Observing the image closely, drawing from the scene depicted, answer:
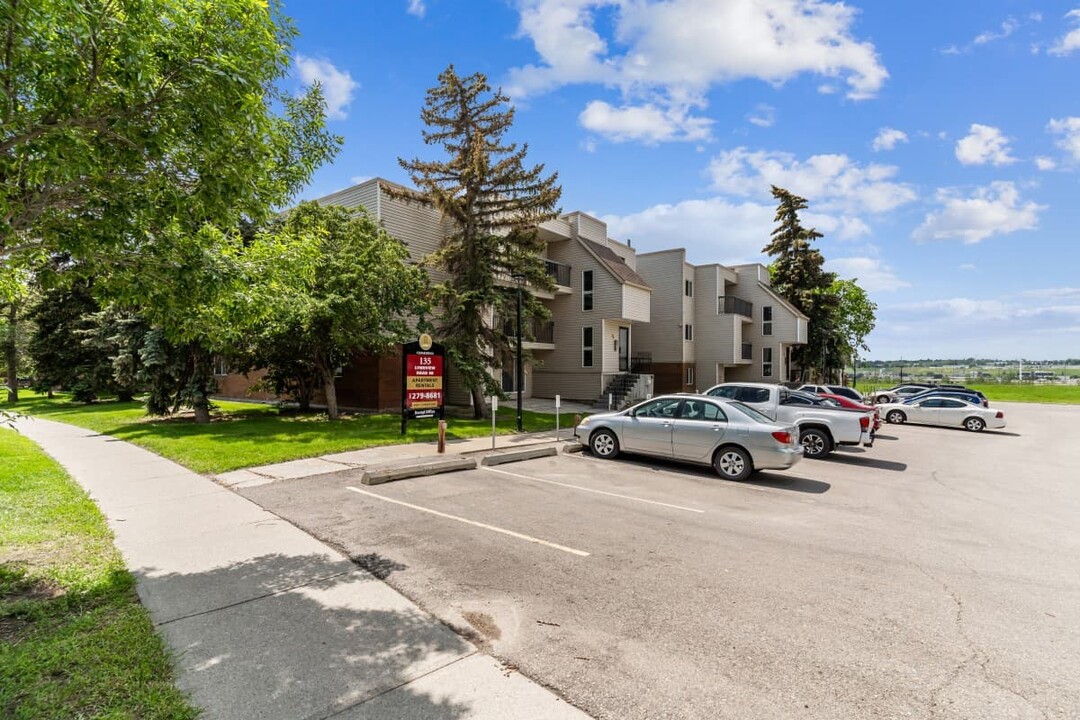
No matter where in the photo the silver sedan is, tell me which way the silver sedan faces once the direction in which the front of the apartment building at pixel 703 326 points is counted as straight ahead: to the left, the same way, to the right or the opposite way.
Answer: the opposite way

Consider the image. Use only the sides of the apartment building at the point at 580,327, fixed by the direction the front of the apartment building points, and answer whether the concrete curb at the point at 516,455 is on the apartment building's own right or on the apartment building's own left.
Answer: on the apartment building's own right

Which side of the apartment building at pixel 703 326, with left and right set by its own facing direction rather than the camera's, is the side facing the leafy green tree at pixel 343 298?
right

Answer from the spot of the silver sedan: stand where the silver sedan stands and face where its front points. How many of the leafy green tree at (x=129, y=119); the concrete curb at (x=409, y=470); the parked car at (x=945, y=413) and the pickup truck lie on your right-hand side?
2

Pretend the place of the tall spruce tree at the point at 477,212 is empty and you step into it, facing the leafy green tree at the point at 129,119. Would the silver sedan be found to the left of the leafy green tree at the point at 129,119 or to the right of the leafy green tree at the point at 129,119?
left

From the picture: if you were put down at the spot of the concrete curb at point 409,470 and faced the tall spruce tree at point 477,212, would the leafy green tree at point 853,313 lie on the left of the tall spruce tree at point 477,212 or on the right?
right

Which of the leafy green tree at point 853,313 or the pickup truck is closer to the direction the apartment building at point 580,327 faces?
the pickup truck

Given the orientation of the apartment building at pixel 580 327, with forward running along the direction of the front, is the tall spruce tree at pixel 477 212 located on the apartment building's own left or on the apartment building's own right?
on the apartment building's own right

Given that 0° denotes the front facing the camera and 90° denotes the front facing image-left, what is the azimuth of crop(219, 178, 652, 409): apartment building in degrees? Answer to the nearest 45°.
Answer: approximately 315°

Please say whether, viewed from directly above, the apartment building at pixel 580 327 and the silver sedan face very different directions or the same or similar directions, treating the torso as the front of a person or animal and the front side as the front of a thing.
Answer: very different directions

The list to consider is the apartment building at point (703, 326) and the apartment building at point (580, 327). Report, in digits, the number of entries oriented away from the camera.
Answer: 0

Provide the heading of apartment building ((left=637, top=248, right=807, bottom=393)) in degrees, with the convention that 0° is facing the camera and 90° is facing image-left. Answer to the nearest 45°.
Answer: approximately 315°

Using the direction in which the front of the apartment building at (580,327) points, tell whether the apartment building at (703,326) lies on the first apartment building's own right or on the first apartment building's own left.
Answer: on the first apartment building's own left

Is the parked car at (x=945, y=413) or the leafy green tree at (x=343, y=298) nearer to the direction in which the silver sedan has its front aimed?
the leafy green tree

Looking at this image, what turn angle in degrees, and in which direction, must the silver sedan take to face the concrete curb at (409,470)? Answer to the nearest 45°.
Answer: approximately 45° to its left

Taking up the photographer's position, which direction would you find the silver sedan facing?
facing away from the viewer and to the left of the viewer

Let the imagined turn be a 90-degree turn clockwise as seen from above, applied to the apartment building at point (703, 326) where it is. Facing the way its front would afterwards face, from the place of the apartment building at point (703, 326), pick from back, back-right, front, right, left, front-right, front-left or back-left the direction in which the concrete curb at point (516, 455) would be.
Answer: front-left
